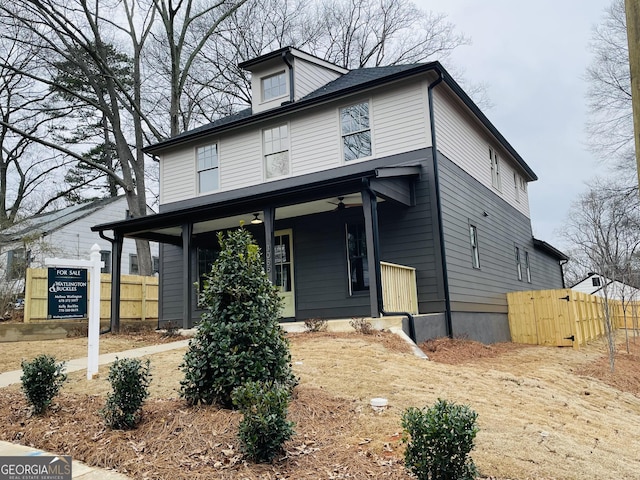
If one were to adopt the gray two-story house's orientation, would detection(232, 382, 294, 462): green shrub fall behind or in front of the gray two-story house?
in front

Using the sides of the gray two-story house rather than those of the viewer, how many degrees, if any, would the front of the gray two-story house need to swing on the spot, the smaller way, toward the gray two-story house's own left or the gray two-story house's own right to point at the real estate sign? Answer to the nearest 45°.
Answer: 0° — it already faces it

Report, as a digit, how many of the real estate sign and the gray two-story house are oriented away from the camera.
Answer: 0

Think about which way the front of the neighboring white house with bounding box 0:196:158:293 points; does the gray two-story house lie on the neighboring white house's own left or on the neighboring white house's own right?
on the neighboring white house's own left

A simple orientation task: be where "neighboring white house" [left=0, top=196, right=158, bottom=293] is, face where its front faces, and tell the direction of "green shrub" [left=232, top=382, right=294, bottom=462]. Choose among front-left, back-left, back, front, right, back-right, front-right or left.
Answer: front-left

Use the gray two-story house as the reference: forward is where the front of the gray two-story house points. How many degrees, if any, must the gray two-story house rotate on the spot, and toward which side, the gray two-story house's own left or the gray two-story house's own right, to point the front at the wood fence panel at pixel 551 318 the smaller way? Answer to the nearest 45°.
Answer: approximately 135° to the gray two-story house's own left

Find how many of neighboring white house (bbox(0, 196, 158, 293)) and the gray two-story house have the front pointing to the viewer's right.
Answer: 0

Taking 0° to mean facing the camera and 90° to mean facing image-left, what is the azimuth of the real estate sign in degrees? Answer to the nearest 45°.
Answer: approximately 0°

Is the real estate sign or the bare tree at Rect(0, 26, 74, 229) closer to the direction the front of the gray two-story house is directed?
the real estate sign
